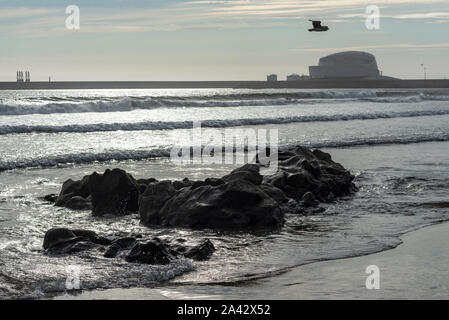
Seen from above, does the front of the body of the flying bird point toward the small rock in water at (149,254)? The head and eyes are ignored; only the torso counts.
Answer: no

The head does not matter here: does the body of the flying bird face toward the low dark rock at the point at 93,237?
no

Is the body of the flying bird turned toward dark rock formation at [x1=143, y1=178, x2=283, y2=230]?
no

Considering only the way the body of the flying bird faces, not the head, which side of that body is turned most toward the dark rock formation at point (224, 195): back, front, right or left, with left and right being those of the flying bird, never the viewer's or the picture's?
right

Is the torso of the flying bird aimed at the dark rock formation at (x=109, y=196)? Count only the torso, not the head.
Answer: no

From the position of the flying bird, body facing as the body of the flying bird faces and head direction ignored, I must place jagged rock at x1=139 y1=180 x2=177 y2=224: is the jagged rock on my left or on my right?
on my right

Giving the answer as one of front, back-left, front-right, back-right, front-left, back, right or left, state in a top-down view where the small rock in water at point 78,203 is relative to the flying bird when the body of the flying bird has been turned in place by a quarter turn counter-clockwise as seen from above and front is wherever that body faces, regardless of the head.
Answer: back-left

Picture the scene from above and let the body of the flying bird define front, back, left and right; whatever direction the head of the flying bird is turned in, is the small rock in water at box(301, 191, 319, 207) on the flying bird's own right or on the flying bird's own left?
on the flying bird's own right

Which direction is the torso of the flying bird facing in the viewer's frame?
to the viewer's right

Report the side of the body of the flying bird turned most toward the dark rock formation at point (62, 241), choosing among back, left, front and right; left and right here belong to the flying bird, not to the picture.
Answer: right

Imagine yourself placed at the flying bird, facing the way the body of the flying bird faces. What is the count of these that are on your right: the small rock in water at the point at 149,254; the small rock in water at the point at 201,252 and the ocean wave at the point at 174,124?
2
